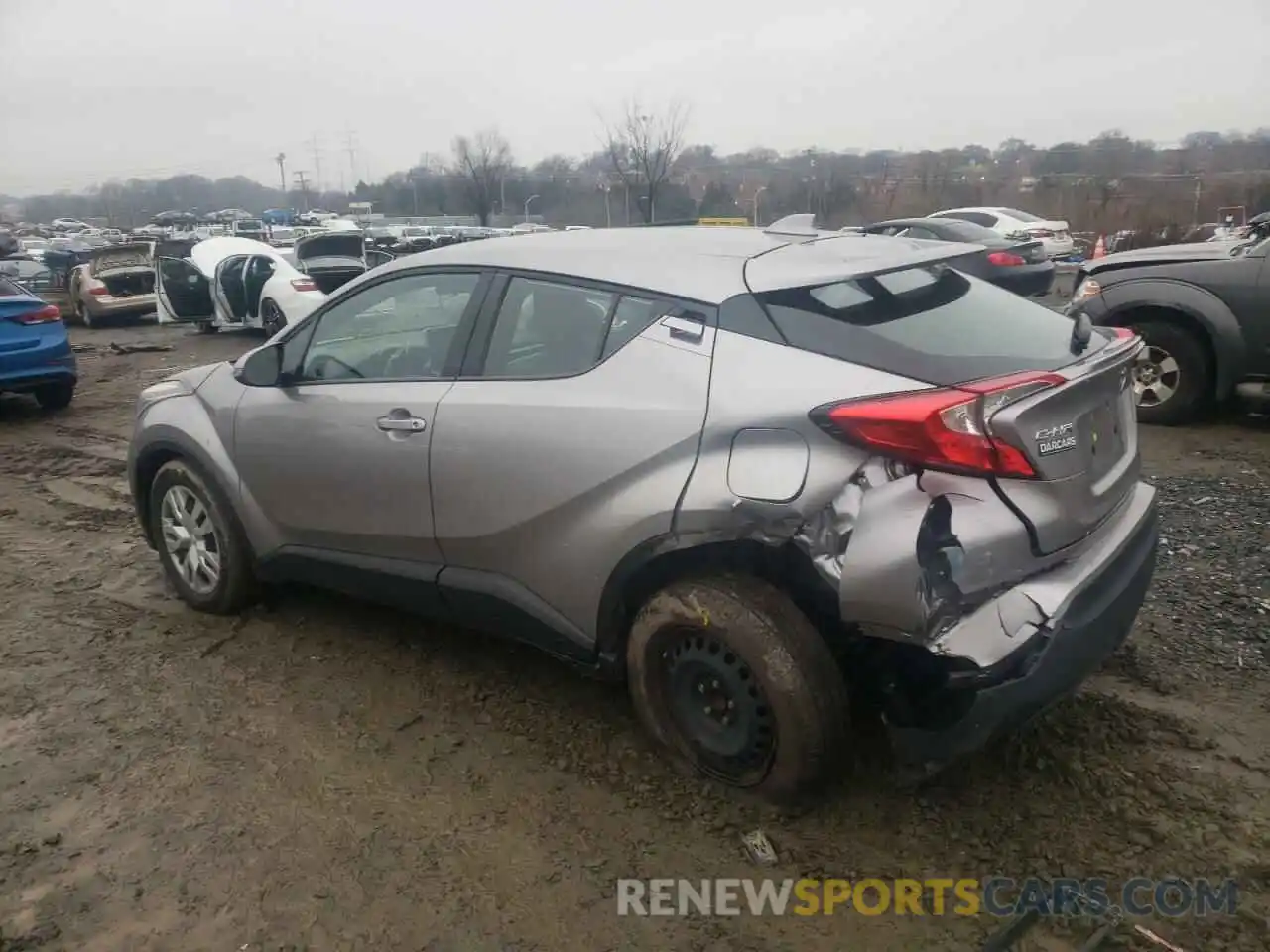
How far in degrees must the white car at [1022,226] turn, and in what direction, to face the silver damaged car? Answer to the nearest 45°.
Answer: approximately 135° to its left

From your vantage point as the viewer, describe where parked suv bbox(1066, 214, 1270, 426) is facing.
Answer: facing to the left of the viewer

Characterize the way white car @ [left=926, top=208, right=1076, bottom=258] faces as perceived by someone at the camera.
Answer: facing away from the viewer and to the left of the viewer

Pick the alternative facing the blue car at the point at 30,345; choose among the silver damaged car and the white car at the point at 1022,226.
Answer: the silver damaged car

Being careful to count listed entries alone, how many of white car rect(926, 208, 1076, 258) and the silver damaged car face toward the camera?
0

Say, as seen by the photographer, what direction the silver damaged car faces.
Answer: facing away from the viewer and to the left of the viewer

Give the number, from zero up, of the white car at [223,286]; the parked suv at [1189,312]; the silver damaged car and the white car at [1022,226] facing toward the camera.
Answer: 0

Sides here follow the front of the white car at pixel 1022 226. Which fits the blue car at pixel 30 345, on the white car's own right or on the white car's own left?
on the white car's own left

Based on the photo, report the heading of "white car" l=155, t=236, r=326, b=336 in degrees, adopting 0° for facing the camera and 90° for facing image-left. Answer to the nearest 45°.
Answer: approximately 135°

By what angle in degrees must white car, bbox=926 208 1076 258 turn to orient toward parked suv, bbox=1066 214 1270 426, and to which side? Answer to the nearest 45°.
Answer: approximately 135° to its left

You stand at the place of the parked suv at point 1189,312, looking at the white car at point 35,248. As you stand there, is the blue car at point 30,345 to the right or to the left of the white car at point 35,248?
left

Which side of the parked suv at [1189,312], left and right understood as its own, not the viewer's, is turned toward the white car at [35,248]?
front

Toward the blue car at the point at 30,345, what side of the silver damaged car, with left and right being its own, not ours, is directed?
front

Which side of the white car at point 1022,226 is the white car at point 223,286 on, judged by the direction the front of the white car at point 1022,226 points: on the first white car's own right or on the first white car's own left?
on the first white car's own left
